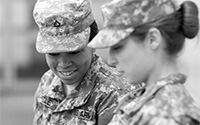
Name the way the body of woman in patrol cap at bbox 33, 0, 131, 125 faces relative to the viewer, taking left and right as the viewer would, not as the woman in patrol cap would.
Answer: facing the viewer and to the left of the viewer

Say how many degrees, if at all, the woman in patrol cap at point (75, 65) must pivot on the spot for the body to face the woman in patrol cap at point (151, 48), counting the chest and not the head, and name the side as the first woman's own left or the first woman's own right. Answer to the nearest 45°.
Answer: approximately 90° to the first woman's own left

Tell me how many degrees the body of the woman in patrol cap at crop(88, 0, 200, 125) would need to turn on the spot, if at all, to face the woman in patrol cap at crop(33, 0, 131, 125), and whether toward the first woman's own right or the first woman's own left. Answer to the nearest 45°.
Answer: approximately 45° to the first woman's own right

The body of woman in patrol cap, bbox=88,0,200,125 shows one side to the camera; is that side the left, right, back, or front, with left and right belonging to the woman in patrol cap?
left

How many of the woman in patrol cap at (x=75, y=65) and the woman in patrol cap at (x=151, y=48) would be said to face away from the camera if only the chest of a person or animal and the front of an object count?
0
